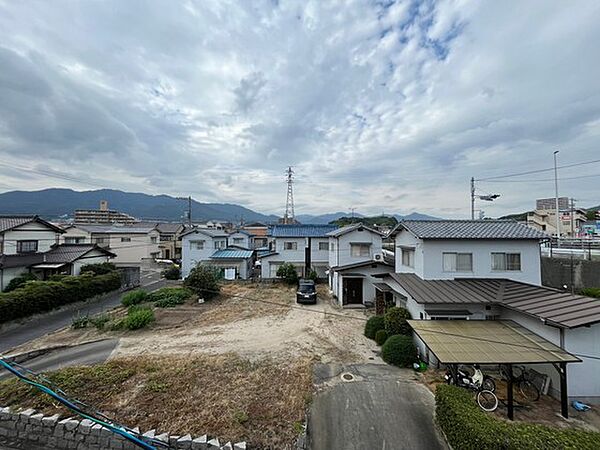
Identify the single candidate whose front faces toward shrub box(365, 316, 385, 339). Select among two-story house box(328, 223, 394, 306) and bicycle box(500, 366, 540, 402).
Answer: the two-story house

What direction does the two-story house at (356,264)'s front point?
toward the camera

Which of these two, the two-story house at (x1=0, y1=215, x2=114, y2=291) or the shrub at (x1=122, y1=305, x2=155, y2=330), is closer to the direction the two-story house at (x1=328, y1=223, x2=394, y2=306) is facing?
the shrub

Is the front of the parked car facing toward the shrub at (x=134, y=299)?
no

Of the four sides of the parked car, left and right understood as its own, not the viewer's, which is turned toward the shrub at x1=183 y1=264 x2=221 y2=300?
right

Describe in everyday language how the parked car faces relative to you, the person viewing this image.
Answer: facing the viewer

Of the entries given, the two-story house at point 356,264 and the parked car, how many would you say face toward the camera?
2

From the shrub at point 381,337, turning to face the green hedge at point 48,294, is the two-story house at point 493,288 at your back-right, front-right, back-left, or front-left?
back-right

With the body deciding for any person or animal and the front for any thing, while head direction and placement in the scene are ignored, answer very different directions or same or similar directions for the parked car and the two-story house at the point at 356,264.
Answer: same or similar directions

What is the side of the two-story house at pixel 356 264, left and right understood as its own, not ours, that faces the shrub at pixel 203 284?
right

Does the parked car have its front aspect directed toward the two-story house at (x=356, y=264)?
no

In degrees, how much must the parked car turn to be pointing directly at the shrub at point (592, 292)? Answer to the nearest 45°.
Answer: approximately 90° to its left

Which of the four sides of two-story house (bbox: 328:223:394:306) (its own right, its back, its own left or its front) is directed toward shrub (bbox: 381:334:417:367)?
front

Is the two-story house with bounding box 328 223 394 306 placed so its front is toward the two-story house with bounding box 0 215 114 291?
no
